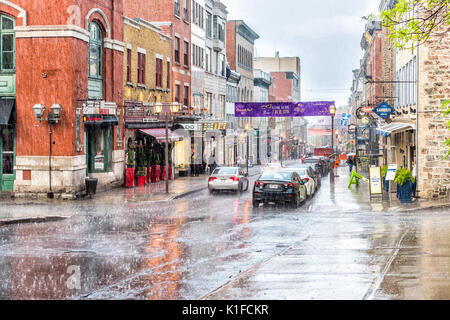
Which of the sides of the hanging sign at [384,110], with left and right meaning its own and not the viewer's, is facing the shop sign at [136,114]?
right

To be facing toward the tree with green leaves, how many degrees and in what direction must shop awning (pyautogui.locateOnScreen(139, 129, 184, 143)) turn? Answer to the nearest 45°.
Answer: approximately 45° to its right

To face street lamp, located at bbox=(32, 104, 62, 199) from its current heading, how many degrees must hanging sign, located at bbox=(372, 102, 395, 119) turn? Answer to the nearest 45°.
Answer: approximately 45° to its right

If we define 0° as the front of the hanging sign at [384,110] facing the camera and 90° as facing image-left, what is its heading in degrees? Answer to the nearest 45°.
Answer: approximately 0°

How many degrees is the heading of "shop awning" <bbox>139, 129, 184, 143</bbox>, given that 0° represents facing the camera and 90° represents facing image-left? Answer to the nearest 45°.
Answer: approximately 315°

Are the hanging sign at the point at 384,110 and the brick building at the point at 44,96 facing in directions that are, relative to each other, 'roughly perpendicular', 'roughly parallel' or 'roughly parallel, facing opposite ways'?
roughly perpendicular

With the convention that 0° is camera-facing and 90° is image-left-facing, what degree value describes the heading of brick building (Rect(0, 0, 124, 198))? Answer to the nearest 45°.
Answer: approximately 315°
